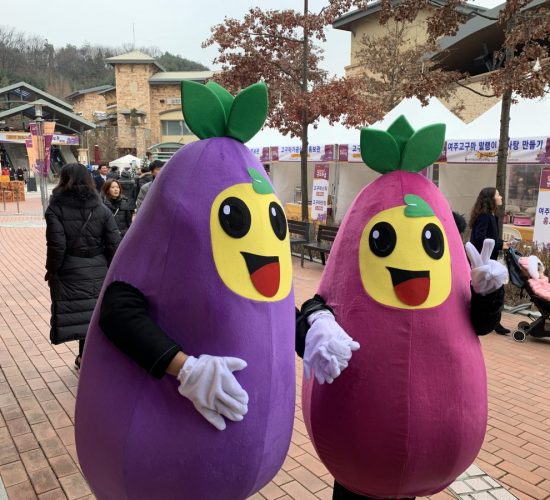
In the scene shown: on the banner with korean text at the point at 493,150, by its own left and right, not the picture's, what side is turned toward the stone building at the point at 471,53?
back

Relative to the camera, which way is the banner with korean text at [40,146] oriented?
toward the camera

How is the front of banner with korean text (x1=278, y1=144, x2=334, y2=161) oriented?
toward the camera

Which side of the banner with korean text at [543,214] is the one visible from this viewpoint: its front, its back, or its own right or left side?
front

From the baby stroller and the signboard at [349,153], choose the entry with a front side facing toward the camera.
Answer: the signboard

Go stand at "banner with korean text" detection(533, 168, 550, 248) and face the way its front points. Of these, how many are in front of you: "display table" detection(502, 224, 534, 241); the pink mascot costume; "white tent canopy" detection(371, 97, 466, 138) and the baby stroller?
2

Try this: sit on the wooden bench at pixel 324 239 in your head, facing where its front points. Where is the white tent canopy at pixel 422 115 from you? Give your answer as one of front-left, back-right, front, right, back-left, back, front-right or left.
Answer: back

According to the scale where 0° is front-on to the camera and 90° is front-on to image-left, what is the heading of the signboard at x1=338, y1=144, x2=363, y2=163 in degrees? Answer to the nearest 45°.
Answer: approximately 0°

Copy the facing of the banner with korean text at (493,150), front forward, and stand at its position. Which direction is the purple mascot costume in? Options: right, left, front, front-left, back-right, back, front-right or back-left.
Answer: front

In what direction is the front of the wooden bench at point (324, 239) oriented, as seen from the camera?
facing the viewer and to the left of the viewer

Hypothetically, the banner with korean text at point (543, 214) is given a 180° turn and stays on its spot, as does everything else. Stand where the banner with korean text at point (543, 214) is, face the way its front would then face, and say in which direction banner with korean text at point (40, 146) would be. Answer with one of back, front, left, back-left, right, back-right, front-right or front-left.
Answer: left

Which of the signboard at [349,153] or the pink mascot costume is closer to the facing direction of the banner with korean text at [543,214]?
the pink mascot costume

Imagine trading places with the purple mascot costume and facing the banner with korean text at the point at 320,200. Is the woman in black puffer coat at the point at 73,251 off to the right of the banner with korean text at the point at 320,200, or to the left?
left
